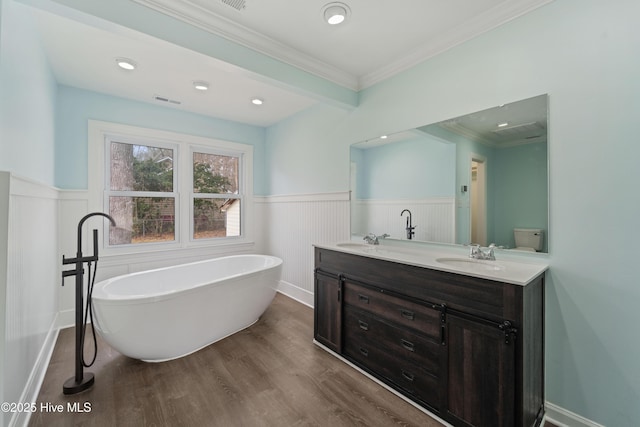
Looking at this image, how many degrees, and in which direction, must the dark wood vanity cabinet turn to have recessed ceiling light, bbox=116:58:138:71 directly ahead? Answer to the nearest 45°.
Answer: approximately 45° to its right

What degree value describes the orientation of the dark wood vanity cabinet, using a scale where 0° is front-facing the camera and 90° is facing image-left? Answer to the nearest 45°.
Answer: approximately 45°

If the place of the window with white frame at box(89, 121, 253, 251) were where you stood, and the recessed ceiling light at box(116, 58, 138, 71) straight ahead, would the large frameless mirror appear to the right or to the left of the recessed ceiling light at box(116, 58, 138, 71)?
left

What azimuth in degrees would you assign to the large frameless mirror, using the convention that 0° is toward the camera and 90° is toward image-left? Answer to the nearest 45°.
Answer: approximately 45°
